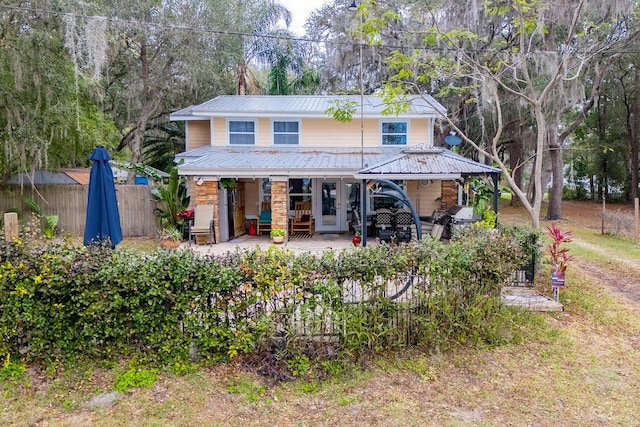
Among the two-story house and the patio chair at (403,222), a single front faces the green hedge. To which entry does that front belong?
the two-story house

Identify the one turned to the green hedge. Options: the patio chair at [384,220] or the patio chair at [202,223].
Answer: the patio chair at [202,223]

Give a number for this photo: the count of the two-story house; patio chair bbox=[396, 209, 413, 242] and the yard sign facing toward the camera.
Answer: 2

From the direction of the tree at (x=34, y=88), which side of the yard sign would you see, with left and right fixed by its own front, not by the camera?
right

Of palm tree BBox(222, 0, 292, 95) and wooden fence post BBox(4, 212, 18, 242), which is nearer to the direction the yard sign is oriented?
the wooden fence post

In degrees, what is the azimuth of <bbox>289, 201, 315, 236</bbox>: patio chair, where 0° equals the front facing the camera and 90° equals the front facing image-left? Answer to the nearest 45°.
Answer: approximately 0°

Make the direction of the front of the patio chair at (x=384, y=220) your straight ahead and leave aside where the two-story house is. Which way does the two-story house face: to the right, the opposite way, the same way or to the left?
the opposite way

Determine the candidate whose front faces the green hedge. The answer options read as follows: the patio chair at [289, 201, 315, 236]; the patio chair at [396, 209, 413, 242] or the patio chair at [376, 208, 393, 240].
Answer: the patio chair at [289, 201, 315, 236]

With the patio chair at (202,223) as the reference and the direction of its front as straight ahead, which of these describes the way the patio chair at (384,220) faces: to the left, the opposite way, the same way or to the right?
the opposite way

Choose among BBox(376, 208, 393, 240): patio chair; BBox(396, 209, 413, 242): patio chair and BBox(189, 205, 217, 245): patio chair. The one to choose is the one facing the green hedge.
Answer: BBox(189, 205, 217, 245): patio chair

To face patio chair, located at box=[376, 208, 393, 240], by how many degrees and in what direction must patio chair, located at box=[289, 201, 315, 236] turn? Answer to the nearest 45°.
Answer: approximately 45° to its left

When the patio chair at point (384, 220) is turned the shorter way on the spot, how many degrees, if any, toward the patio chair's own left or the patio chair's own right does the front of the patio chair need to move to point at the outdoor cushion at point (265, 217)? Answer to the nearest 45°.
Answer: approximately 90° to the patio chair's own left

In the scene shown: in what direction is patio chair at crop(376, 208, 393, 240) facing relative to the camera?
away from the camera

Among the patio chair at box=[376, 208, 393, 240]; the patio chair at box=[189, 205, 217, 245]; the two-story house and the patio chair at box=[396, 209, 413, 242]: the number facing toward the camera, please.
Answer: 2
